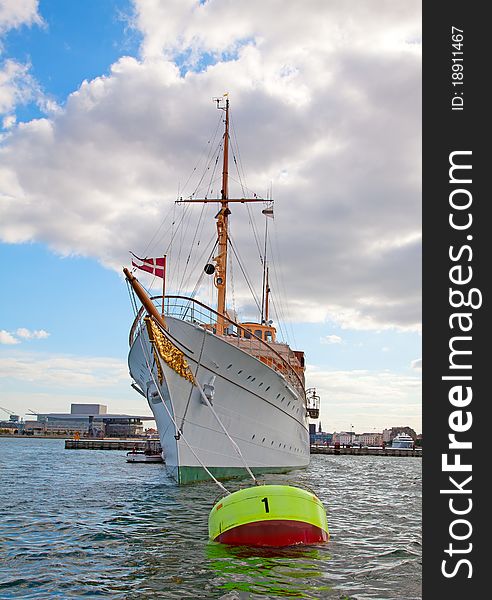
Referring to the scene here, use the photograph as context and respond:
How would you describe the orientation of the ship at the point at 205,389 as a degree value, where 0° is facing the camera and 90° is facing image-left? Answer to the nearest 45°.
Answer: approximately 45°

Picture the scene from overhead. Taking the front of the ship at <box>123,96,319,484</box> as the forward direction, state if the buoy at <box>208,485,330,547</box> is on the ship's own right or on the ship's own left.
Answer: on the ship's own left
